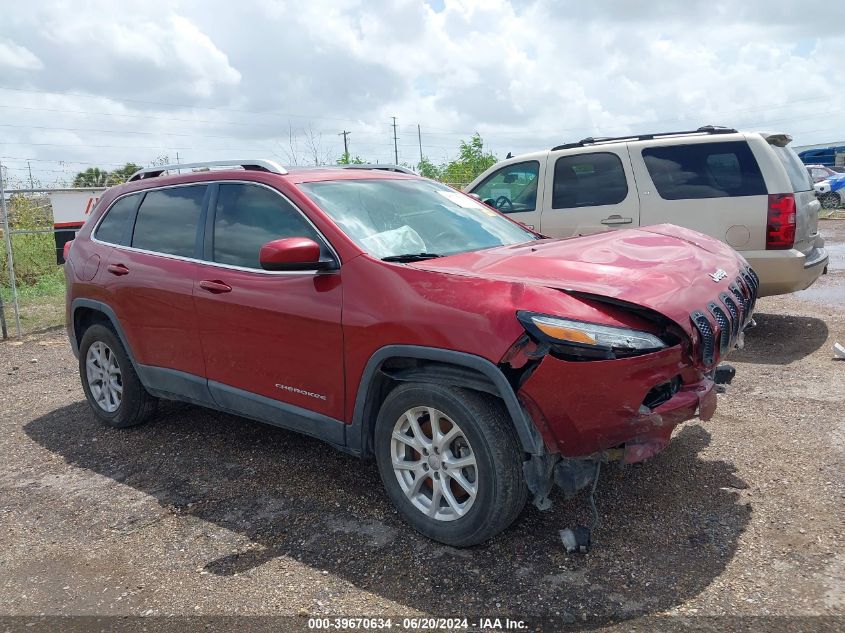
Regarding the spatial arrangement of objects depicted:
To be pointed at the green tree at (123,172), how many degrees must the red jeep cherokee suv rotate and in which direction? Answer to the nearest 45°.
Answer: approximately 180°

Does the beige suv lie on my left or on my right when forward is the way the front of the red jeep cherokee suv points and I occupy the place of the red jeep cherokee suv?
on my left

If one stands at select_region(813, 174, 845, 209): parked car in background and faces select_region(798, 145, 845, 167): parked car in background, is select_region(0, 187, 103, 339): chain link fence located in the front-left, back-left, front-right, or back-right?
back-left

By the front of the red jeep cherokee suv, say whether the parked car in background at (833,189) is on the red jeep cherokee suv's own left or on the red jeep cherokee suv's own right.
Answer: on the red jeep cherokee suv's own left

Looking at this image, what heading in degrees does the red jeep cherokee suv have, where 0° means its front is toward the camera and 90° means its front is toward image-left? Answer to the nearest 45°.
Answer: approximately 315°

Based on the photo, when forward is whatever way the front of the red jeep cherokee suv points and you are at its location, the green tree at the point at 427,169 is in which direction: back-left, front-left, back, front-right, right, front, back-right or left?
back-left

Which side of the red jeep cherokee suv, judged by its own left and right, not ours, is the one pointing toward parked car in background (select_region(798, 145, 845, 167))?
left

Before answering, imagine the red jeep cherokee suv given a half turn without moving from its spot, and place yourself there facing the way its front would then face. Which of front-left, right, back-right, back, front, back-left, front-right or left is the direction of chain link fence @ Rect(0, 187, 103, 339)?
front

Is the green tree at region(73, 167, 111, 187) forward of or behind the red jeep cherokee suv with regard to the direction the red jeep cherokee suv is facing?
behind

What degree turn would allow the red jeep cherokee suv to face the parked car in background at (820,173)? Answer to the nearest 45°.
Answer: approximately 90° to its left
